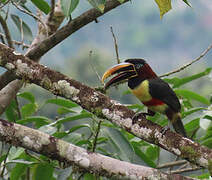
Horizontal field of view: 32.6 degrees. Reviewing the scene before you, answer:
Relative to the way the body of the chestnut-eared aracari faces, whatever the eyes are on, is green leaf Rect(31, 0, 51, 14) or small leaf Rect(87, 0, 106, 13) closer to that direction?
the green leaf

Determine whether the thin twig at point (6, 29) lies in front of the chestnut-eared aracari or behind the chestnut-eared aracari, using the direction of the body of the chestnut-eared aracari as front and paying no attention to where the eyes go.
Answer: in front

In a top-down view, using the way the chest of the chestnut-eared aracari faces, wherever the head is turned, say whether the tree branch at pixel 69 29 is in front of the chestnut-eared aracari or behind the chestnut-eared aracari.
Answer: in front

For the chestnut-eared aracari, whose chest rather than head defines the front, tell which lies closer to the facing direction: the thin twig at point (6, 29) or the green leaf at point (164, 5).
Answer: the thin twig

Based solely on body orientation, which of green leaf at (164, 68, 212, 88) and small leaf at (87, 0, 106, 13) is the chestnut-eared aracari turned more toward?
the small leaf

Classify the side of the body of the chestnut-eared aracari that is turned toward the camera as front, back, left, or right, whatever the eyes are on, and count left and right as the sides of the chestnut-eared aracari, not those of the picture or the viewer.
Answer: left
